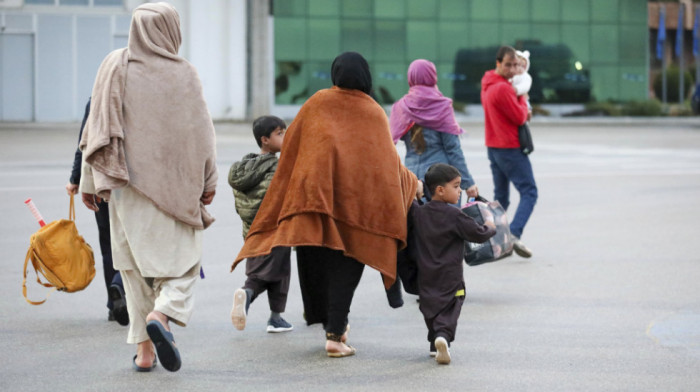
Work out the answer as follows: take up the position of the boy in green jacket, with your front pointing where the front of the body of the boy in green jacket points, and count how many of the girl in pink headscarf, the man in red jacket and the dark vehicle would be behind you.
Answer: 0

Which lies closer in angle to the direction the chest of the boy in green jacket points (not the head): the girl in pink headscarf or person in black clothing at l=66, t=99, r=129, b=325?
the girl in pink headscarf

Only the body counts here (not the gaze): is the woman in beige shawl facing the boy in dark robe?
no

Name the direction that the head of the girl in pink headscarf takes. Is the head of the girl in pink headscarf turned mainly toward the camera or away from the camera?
away from the camera

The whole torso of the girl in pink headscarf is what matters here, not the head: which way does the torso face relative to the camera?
away from the camera

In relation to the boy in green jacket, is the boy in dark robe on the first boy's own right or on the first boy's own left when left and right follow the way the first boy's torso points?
on the first boy's own right

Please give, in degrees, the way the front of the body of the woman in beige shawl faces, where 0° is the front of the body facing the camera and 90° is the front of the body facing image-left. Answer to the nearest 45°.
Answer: approximately 180°

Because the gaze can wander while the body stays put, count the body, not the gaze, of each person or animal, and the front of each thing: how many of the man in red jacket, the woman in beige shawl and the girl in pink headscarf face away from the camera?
2

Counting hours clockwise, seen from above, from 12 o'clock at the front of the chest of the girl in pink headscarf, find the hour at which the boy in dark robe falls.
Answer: The boy in dark robe is roughly at 6 o'clock from the girl in pink headscarf.

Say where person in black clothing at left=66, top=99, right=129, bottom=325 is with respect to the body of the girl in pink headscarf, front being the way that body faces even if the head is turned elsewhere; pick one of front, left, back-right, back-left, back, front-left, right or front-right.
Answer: back-left

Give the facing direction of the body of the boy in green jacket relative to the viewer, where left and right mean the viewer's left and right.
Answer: facing away from the viewer and to the right of the viewer

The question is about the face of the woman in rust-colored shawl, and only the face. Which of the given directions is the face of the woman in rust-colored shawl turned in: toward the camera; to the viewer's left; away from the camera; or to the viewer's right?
away from the camera

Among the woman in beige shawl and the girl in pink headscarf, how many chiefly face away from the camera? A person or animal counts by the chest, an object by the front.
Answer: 2

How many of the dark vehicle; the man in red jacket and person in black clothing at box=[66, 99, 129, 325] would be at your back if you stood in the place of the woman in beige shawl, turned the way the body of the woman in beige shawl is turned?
0
